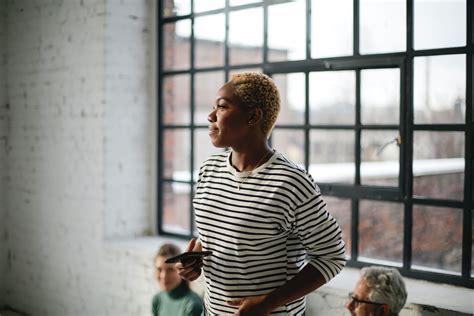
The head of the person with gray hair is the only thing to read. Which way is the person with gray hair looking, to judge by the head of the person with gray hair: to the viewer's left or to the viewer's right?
to the viewer's left

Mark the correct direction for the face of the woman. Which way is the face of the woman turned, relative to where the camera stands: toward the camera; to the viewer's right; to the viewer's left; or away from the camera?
to the viewer's left

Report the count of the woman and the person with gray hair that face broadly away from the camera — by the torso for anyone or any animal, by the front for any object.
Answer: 0

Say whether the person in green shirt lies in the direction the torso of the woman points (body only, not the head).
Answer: no

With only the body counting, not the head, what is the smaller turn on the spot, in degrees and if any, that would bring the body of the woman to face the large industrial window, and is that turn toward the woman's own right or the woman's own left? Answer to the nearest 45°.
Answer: approximately 180°
